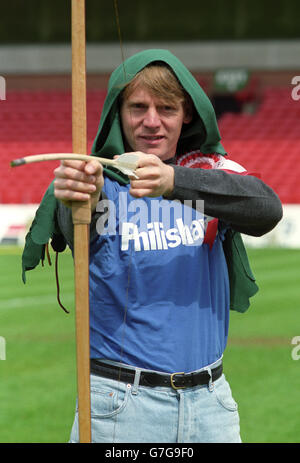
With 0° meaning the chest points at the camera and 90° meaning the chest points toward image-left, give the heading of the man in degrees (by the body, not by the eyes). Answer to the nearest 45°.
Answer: approximately 0°
